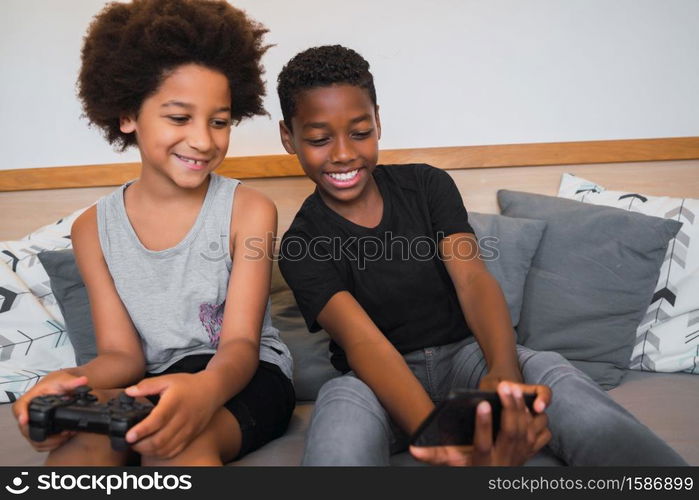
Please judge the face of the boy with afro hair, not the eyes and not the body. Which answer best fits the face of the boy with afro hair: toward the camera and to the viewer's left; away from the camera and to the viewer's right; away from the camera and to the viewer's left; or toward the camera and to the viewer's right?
toward the camera and to the viewer's right

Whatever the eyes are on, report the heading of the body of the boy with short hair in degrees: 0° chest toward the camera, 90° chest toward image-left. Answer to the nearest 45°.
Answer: approximately 0°

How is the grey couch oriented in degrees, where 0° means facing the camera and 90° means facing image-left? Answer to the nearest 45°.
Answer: approximately 0°

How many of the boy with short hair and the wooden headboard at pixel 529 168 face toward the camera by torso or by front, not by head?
2

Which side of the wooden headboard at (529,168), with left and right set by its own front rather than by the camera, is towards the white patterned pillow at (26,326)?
right
